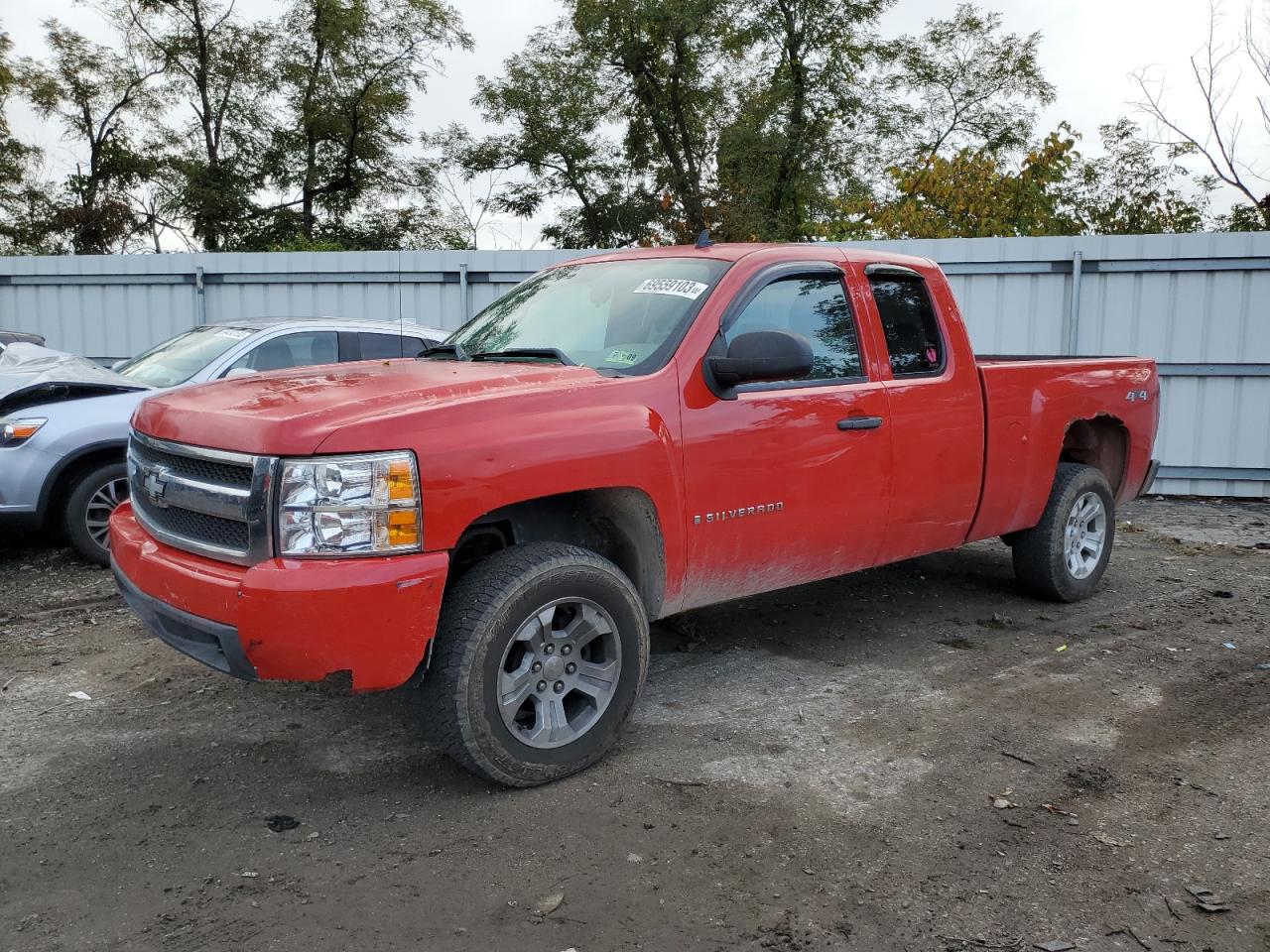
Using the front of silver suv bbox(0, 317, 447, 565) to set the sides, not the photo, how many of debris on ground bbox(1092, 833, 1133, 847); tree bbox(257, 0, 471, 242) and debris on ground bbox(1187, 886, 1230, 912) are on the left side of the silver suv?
2

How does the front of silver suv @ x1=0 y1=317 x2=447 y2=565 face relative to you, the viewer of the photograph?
facing the viewer and to the left of the viewer

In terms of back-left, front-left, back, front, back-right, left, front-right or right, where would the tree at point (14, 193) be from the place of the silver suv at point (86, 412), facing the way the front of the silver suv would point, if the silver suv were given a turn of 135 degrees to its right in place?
front

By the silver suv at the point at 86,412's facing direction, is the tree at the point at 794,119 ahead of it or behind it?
behind

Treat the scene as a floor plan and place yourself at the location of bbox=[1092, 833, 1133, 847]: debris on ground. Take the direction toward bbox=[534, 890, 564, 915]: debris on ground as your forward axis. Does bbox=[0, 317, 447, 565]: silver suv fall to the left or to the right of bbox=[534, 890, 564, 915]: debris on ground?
right

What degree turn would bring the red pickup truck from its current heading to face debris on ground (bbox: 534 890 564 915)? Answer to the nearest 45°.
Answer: approximately 45° to its left

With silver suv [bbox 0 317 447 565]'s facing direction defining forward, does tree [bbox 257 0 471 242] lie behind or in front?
behind

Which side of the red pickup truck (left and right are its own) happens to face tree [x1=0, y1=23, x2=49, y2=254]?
right

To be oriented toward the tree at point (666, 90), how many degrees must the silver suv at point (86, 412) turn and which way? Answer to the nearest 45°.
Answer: approximately 180°

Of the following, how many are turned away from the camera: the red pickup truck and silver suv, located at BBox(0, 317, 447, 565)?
0

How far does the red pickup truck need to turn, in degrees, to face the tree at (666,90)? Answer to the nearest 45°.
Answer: approximately 135° to its right

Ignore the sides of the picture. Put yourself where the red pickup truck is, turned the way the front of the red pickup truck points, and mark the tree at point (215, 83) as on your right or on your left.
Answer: on your right

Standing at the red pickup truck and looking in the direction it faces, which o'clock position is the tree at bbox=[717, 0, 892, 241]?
The tree is roughly at 5 o'clock from the red pickup truck.
